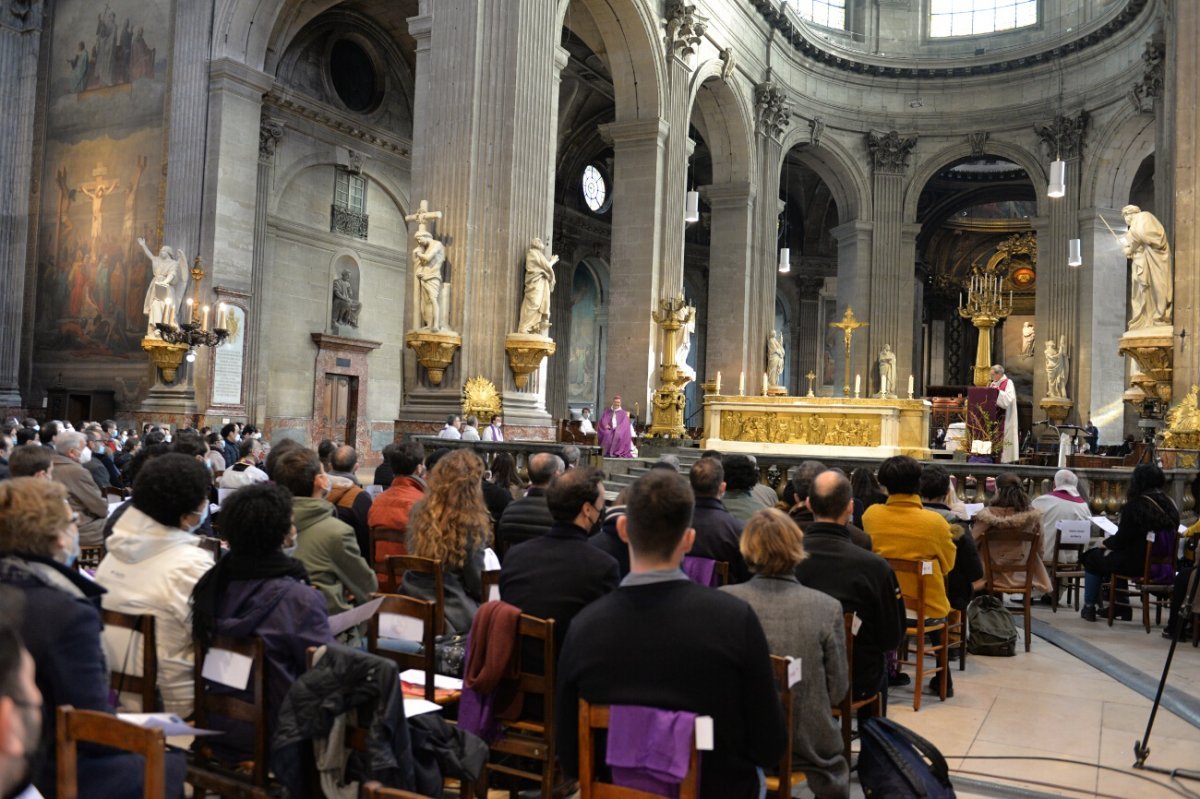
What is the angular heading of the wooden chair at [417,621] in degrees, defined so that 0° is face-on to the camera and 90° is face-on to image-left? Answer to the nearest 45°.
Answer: approximately 225°

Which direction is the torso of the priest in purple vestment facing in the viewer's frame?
toward the camera

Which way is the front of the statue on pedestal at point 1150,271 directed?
to the viewer's left

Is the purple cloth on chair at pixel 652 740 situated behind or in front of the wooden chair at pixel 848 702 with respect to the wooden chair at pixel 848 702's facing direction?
behind

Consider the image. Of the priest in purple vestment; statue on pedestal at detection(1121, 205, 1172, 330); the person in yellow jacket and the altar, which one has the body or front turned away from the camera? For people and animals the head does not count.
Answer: the person in yellow jacket

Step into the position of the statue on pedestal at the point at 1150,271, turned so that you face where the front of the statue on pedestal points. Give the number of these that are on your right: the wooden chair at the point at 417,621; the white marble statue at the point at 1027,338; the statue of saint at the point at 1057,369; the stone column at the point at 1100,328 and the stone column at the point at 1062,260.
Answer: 4

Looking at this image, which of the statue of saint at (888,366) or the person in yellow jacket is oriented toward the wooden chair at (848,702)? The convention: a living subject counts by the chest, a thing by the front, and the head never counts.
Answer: the statue of saint

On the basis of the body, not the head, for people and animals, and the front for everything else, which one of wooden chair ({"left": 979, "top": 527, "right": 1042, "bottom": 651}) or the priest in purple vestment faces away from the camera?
the wooden chair

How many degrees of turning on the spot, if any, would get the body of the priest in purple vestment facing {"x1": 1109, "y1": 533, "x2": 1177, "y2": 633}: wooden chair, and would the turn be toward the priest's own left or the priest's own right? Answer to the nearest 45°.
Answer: approximately 45° to the priest's own left

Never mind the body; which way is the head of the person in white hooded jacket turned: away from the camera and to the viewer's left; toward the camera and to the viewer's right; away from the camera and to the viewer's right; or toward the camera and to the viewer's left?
away from the camera and to the viewer's right

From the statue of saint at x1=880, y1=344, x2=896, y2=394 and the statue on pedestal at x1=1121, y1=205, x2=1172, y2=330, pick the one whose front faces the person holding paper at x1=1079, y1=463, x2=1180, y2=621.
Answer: the statue of saint

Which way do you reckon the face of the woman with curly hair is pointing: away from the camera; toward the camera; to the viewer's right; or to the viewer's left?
away from the camera

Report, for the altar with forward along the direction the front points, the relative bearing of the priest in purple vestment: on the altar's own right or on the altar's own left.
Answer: on the altar's own right

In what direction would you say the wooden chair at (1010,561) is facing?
away from the camera

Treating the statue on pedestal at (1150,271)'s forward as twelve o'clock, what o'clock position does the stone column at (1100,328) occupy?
The stone column is roughly at 3 o'clock from the statue on pedestal.

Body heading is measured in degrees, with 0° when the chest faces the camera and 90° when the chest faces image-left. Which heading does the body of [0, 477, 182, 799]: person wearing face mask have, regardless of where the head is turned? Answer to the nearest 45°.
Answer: approximately 225°

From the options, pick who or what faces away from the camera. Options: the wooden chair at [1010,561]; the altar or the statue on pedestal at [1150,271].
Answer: the wooden chair
